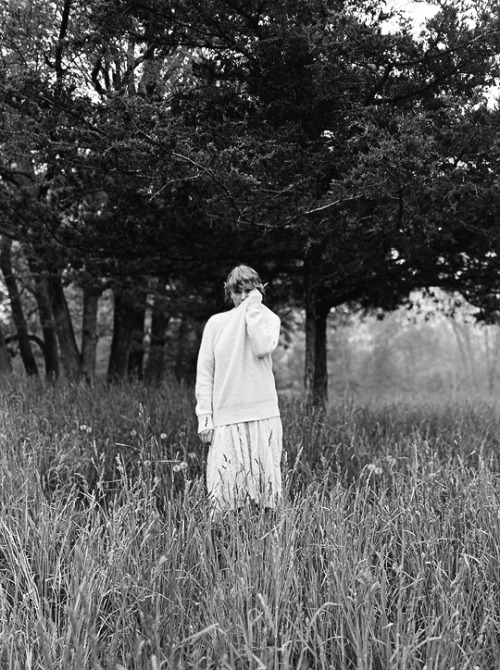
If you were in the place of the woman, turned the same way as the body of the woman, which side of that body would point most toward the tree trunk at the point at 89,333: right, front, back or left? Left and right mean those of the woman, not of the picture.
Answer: back

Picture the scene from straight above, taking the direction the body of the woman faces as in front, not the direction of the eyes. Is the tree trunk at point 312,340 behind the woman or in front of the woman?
behind

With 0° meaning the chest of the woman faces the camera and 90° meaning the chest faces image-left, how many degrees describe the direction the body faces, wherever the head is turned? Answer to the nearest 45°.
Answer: approximately 0°

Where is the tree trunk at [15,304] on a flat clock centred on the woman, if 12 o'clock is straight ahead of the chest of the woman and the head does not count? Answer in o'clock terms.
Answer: The tree trunk is roughly at 5 o'clock from the woman.

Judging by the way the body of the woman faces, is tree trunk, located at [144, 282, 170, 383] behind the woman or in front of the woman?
behind

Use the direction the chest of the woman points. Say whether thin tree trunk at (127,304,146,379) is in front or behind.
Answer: behind
